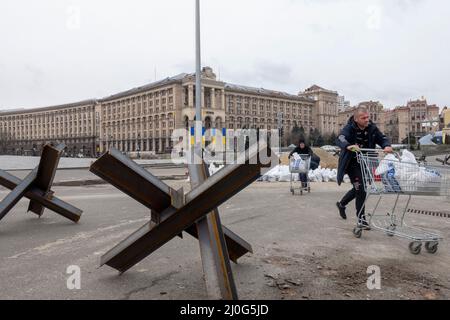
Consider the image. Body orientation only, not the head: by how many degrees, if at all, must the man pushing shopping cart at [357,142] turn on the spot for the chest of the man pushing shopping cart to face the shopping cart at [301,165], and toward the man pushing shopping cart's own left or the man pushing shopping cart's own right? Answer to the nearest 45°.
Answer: approximately 135° to the man pushing shopping cart's own left

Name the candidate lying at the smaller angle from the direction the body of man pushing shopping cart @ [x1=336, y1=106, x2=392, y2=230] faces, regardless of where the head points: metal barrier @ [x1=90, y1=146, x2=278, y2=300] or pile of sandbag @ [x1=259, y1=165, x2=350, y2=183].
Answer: the metal barrier

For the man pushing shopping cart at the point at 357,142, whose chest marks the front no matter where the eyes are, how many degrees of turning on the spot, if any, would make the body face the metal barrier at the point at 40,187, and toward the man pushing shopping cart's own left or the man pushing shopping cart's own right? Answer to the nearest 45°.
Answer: approximately 135° to the man pushing shopping cart's own right

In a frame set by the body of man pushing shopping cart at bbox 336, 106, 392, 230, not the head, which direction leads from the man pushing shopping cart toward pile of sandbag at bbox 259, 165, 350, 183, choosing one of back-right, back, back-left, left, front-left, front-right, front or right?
back-left

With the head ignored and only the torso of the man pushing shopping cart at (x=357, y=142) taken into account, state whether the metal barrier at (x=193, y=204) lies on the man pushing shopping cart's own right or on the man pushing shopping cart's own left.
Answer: on the man pushing shopping cart's own right

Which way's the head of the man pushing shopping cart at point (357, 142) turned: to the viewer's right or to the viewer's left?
to the viewer's right

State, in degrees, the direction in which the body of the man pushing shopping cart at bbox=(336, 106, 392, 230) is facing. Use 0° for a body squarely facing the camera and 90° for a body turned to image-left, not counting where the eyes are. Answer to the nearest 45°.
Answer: approximately 315°
